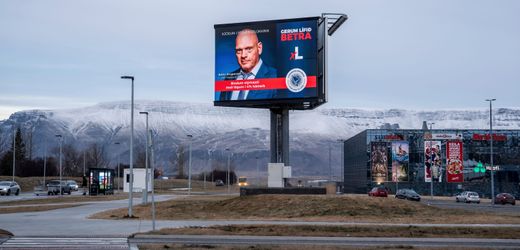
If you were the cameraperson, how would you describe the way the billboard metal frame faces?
facing the viewer and to the left of the viewer
